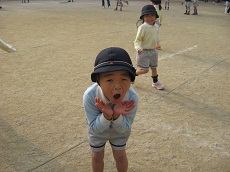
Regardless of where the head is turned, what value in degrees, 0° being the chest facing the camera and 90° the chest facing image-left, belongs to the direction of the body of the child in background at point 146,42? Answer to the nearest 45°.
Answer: approximately 315°
